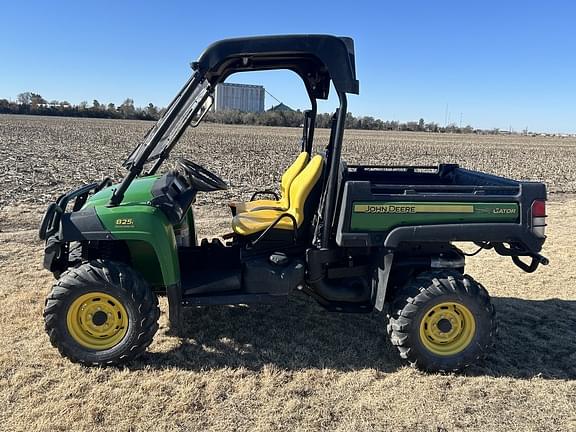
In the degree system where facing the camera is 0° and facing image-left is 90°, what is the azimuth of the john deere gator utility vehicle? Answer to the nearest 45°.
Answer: approximately 90°
